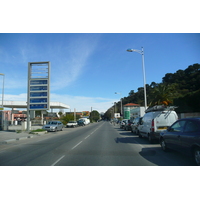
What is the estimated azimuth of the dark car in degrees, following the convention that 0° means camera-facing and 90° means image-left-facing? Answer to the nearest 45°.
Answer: approximately 135°

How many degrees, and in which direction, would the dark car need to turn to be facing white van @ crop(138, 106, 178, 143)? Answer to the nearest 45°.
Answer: approximately 45° to its right
